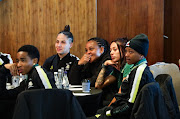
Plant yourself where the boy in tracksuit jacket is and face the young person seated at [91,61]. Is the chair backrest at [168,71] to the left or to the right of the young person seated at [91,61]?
right

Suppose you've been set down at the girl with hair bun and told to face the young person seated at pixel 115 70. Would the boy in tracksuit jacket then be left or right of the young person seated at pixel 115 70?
right

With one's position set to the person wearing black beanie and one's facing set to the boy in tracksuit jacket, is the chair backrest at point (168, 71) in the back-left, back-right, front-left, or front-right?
back-right

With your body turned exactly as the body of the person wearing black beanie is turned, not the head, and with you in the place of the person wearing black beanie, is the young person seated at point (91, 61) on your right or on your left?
on your right

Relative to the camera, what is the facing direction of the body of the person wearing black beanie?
to the viewer's left

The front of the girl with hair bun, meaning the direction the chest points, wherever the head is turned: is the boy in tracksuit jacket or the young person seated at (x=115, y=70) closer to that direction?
the boy in tracksuit jacket

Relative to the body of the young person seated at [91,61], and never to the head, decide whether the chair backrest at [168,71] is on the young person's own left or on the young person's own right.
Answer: on the young person's own left
